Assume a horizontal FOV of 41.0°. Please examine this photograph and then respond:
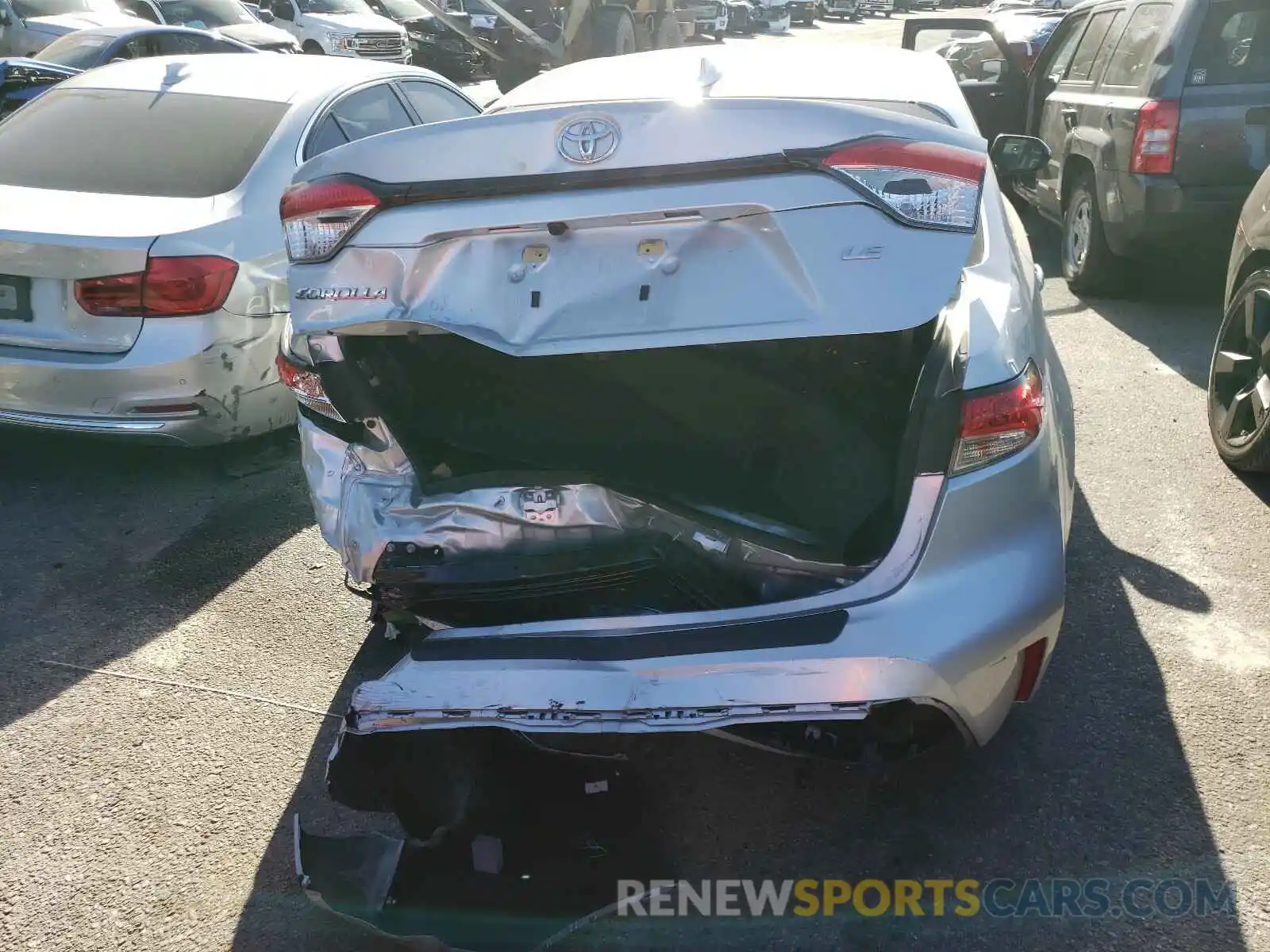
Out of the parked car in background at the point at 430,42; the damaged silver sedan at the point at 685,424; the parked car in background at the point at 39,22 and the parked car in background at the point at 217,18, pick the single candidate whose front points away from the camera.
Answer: the damaged silver sedan

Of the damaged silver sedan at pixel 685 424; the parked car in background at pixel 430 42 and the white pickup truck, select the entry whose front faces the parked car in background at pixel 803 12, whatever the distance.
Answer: the damaged silver sedan

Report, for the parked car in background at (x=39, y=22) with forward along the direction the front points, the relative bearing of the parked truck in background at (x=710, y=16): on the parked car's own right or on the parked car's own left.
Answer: on the parked car's own left

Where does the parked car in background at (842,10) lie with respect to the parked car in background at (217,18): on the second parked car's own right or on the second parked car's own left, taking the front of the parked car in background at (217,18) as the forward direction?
on the second parked car's own left

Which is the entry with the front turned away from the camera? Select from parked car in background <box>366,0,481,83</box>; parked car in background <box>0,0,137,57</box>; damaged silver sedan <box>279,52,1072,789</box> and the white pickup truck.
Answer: the damaged silver sedan

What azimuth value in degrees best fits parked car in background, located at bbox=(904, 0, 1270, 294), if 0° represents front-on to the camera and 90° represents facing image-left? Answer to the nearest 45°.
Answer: approximately 135°

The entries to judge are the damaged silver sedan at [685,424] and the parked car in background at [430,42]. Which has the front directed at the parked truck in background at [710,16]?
the damaged silver sedan

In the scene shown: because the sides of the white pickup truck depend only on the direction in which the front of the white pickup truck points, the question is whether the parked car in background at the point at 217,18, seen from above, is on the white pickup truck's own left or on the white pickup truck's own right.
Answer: on the white pickup truck's own right

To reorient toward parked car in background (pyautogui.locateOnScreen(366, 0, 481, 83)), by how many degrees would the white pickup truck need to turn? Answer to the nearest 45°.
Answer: approximately 90° to its left

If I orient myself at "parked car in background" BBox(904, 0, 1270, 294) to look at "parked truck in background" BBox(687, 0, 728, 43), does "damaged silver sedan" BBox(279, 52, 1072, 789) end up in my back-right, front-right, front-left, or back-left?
back-left

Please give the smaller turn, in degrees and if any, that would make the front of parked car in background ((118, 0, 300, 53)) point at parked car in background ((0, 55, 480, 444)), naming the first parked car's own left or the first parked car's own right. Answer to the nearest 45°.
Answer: approximately 45° to the first parked car's own right

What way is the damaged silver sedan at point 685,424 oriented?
away from the camera
